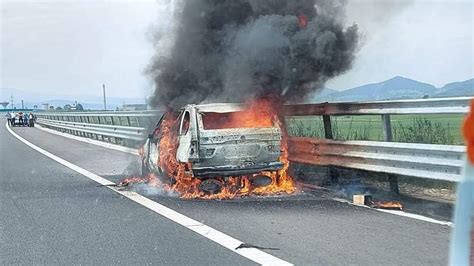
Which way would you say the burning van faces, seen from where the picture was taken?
facing away from the viewer and to the left of the viewer

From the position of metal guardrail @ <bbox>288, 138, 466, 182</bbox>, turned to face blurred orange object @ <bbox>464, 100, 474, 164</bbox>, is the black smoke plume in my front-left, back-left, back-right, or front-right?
back-right

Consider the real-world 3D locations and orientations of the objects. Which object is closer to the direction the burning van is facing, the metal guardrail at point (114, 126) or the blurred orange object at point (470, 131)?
the metal guardrail

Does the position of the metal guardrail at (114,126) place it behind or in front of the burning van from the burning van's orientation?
in front

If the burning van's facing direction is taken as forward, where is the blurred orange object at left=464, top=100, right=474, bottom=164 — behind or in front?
behind

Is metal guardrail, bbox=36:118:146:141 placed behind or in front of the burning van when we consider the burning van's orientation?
in front

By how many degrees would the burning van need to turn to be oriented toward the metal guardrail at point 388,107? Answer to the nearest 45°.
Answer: approximately 135° to its right

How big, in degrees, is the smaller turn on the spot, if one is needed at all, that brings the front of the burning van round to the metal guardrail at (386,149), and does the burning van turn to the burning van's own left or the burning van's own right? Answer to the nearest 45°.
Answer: approximately 135° to the burning van's own right

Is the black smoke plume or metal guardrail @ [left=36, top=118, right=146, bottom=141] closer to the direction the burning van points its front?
the metal guardrail
